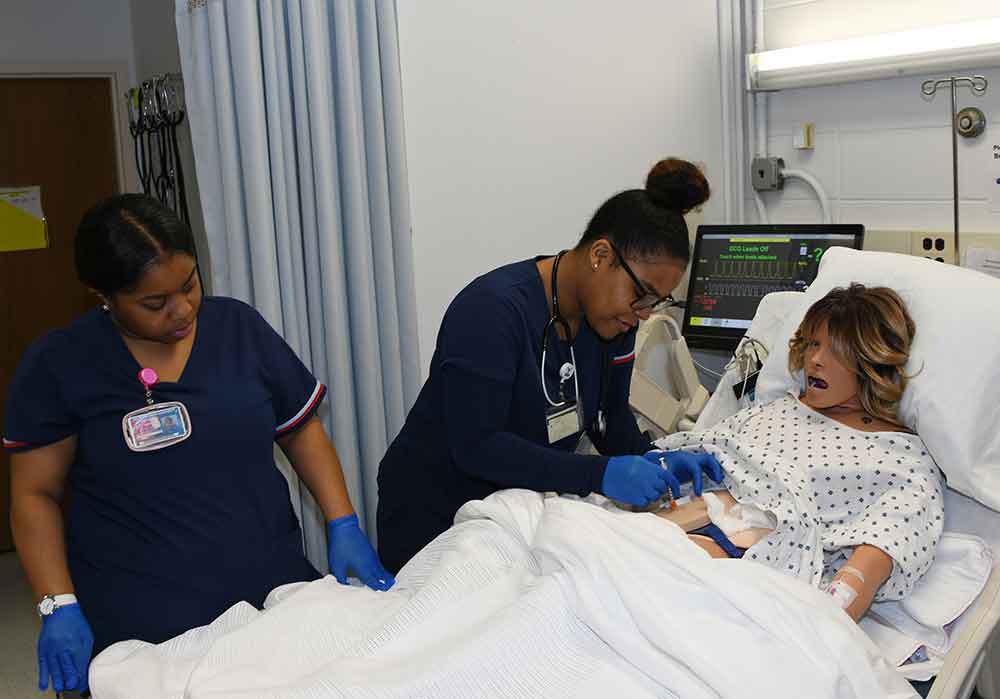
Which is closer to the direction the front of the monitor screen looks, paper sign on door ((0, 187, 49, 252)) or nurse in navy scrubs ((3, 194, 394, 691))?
the nurse in navy scrubs

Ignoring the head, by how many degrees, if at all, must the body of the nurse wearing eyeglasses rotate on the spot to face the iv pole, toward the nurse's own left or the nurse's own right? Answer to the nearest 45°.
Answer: approximately 90° to the nurse's own left

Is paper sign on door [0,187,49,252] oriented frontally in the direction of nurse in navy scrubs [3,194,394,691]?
yes

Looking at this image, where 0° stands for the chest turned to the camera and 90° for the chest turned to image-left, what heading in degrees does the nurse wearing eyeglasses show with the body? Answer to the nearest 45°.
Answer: approximately 315°

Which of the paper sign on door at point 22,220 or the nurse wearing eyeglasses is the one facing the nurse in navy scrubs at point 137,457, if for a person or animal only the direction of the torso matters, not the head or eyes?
the paper sign on door

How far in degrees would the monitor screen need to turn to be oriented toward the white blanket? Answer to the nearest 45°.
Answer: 0° — it already faces it

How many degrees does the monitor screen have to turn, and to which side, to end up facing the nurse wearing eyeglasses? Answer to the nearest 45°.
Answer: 0° — it already faces them

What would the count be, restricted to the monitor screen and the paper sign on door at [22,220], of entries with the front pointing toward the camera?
2

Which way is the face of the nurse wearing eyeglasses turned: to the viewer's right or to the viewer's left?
to the viewer's right

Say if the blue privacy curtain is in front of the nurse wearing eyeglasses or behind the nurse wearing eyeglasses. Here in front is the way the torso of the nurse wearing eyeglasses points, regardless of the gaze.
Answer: behind

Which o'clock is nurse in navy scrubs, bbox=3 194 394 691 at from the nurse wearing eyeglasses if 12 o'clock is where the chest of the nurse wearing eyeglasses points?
The nurse in navy scrubs is roughly at 4 o'clock from the nurse wearing eyeglasses.

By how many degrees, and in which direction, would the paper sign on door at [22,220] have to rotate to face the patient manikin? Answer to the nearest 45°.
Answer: approximately 45° to its left
